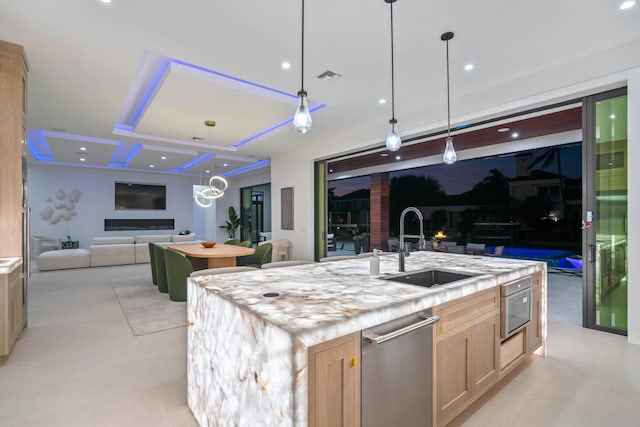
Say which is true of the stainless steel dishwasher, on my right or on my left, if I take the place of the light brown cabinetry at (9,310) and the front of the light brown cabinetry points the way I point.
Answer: on my right

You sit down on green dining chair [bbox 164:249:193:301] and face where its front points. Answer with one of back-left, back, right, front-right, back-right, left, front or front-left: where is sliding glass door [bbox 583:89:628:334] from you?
front-right

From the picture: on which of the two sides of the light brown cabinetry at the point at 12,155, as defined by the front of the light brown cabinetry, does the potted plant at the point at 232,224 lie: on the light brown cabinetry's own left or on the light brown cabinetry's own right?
on the light brown cabinetry's own left

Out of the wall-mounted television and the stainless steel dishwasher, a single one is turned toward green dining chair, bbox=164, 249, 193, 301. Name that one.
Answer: the wall-mounted television

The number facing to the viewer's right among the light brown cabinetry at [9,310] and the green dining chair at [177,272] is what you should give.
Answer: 2

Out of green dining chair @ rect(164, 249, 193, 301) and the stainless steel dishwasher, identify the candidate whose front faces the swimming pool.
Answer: the green dining chair

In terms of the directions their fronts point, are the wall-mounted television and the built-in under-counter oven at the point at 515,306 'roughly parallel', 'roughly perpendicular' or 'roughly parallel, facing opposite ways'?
roughly parallel

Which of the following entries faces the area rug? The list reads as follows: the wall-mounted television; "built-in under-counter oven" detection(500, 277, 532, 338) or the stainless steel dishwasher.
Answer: the wall-mounted television

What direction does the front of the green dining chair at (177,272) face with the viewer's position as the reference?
facing to the right of the viewer

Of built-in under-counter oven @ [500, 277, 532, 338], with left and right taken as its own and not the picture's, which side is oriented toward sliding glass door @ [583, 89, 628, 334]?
left

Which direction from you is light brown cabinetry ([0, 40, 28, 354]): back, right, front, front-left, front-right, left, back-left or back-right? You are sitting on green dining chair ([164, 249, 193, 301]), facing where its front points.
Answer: back-right

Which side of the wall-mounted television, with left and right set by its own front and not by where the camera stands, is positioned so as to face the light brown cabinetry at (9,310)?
front

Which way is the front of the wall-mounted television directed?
toward the camera

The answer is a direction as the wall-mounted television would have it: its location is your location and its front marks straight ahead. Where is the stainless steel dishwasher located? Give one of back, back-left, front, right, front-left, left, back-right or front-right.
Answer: front

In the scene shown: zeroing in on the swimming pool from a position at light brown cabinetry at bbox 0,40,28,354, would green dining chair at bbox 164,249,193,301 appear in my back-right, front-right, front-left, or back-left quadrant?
front-left

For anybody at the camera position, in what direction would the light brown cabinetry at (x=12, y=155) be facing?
facing to the right of the viewer

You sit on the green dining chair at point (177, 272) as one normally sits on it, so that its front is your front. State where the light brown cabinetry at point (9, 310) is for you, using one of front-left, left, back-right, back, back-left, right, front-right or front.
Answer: back-right

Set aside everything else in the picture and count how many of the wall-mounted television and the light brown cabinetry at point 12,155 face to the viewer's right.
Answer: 1

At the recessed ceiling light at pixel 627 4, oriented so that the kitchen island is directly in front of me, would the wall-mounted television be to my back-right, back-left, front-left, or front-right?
front-right
